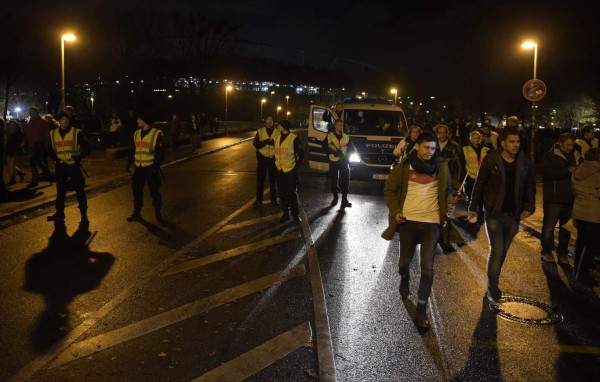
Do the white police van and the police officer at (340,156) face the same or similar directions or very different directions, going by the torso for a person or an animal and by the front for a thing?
same or similar directions

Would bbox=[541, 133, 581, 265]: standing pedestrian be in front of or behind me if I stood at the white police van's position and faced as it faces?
in front

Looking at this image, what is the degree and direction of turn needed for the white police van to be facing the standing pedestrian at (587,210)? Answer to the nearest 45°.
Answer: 0° — it already faces them

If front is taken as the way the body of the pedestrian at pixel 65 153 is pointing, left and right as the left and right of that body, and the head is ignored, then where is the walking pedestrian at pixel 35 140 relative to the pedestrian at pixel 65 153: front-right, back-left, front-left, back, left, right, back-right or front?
back

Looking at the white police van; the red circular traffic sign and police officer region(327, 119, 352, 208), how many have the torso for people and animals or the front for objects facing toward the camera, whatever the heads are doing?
3

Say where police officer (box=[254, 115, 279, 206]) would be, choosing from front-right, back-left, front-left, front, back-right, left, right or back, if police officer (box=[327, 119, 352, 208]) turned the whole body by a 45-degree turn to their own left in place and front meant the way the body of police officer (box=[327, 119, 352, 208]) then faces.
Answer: back-right

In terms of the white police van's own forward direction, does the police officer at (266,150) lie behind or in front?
in front

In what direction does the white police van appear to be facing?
toward the camera

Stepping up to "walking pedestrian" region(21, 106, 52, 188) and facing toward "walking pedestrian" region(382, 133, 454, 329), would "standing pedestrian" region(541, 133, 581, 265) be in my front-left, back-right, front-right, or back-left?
front-left

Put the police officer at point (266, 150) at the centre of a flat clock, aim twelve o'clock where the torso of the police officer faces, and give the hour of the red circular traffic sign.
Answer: The red circular traffic sign is roughly at 8 o'clock from the police officer.

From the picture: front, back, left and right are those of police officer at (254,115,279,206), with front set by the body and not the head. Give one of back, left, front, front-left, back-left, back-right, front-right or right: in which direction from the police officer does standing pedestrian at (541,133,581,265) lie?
front-left

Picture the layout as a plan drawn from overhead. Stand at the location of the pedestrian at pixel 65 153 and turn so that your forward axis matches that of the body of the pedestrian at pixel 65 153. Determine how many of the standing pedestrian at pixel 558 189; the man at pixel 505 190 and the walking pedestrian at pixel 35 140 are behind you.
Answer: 1

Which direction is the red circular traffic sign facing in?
toward the camera

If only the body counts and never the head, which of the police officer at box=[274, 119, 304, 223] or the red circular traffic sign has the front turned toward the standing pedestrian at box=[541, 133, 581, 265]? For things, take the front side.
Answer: the red circular traffic sign

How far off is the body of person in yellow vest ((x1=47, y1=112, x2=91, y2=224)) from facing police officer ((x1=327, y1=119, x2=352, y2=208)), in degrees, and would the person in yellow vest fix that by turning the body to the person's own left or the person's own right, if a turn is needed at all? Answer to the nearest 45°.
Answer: approximately 90° to the person's own left

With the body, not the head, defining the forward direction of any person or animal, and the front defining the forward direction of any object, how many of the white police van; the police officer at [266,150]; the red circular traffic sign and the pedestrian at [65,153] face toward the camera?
4

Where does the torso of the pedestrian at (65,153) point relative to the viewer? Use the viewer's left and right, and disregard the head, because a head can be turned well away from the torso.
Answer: facing the viewer
